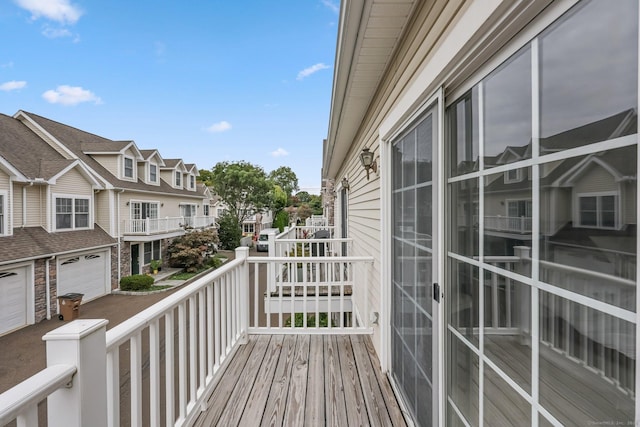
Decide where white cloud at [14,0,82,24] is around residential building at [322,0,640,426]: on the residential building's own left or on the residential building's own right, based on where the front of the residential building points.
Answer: on the residential building's own right

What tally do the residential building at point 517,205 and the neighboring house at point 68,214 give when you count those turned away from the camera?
0

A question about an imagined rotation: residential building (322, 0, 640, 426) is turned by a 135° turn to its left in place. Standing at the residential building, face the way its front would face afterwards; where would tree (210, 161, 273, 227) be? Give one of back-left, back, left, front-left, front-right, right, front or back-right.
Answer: back-left

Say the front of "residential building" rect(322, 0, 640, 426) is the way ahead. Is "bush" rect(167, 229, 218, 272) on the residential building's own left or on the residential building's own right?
on the residential building's own right

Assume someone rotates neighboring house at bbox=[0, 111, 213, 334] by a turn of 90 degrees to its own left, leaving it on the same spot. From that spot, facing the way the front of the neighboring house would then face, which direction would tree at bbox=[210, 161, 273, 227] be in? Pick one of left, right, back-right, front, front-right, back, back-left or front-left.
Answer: front

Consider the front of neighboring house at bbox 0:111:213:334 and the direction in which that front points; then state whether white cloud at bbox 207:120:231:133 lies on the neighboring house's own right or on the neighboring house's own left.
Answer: on the neighboring house's own left

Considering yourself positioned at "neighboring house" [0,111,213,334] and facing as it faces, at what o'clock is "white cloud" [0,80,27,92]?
The white cloud is roughly at 7 o'clock from the neighboring house.

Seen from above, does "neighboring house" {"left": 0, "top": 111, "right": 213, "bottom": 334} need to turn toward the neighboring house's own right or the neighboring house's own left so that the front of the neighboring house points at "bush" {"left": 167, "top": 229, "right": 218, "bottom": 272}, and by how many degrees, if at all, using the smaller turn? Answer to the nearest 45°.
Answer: approximately 90° to the neighboring house's own left

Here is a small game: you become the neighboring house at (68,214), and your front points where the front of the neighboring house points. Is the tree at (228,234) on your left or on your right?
on your left

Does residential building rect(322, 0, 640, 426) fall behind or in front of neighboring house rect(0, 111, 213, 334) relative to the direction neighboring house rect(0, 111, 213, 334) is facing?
in front
